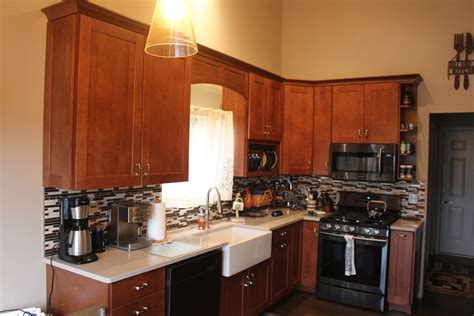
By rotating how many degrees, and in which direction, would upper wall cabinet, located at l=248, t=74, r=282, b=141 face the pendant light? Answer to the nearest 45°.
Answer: approximately 45° to its right

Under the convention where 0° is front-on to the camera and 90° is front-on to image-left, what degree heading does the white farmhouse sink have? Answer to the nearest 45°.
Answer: approximately 315°

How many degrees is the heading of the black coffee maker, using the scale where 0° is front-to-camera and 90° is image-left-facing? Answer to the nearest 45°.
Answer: approximately 315°

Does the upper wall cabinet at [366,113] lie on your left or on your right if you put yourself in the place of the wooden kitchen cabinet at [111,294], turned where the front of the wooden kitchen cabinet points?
on your left

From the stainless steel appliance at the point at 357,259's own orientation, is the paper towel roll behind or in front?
in front

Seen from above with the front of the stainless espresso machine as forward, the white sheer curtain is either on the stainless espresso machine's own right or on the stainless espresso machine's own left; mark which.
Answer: on the stainless espresso machine's own left

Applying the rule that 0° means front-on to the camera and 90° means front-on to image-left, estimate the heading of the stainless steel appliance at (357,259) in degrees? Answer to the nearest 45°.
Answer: approximately 45°

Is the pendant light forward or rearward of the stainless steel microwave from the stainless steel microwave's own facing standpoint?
forward

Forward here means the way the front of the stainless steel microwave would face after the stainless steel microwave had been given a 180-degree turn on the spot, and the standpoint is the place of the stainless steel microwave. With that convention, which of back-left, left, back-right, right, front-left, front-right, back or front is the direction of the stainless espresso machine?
back-left

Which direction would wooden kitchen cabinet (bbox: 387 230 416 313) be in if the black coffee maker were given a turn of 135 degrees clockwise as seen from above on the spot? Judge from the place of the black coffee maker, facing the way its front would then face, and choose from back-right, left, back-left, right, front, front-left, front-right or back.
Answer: back

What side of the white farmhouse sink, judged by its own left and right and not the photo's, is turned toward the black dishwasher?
right

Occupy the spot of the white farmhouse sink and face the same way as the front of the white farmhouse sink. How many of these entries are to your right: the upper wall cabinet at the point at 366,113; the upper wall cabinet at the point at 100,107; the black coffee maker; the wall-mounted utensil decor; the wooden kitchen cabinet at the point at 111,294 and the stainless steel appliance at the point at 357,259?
3

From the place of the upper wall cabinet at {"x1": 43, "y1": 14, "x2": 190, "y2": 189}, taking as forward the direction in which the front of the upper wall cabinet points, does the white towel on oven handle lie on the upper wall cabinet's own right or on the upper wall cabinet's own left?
on the upper wall cabinet's own left
